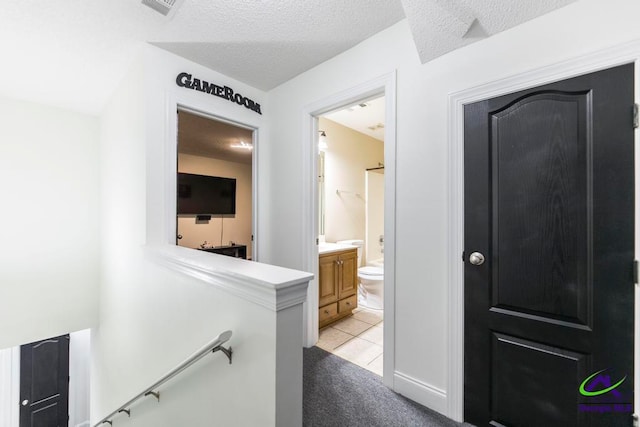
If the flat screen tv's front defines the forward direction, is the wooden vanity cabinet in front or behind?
in front

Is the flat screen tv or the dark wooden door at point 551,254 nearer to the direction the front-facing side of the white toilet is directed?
the dark wooden door

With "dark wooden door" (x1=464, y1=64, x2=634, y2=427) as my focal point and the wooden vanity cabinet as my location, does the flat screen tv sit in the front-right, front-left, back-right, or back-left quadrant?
back-right

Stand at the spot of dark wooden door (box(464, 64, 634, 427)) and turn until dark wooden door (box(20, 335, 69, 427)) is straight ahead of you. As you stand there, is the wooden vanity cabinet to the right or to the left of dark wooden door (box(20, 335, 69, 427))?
right

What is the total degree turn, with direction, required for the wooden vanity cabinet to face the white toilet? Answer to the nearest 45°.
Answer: approximately 90° to its left

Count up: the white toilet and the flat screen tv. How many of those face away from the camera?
0

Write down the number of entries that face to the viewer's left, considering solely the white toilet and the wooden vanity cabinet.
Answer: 0

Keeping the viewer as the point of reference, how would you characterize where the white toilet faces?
facing the viewer and to the right of the viewer

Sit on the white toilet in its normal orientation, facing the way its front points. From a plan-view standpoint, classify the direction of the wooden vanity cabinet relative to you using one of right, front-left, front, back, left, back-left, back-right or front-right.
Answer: right

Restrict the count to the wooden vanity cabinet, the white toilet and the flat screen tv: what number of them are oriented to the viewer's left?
0

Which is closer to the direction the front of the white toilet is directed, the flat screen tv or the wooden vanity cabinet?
the wooden vanity cabinet

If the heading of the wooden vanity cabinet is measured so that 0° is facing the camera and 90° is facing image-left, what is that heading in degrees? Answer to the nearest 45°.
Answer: approximately 315°

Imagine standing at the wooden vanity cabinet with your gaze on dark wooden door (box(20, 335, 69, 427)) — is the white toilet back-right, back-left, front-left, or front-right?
back-right
